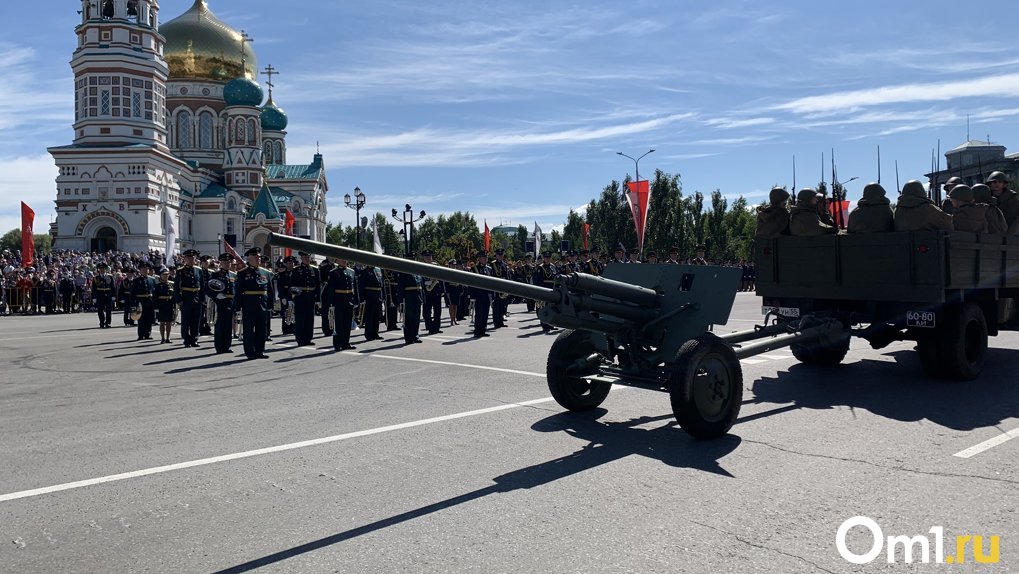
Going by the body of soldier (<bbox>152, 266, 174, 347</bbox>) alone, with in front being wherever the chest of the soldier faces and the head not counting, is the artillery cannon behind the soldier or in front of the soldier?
in front

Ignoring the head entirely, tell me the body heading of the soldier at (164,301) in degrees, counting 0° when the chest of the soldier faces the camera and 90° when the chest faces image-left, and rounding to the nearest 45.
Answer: approximately 0°

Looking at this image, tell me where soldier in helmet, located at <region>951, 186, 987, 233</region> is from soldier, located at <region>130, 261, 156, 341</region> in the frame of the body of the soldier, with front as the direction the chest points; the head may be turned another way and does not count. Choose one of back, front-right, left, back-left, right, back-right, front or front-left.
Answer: front-left

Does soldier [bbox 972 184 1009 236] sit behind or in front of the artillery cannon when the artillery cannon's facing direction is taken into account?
behind

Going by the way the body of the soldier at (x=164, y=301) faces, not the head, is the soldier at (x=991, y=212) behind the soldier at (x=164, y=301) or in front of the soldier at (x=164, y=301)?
in front

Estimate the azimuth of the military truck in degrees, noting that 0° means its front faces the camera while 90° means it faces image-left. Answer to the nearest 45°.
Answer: approximately 225°
